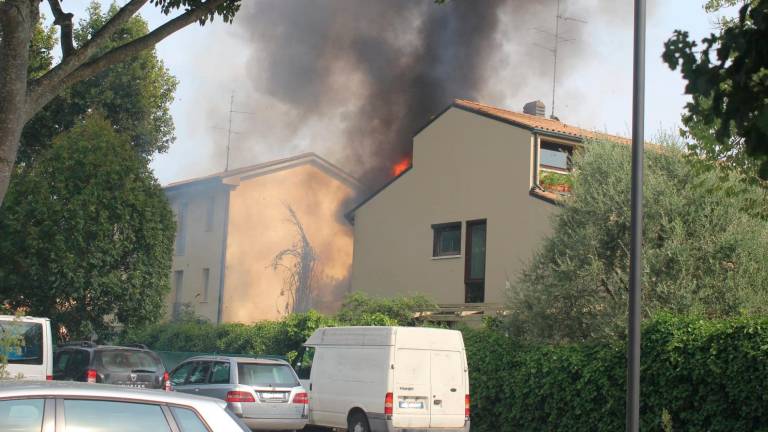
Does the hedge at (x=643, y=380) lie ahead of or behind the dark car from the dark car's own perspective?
behind

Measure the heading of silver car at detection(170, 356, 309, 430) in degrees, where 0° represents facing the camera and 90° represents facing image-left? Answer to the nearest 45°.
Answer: approximately 135°

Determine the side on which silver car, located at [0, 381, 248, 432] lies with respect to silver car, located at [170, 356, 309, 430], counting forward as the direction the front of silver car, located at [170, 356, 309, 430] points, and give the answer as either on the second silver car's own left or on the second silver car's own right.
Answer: on the second silver car's own left

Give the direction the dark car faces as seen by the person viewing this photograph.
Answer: facing away from the viewer and to the left of the viewer

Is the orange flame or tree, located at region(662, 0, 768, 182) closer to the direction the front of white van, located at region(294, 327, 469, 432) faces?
the orange flame

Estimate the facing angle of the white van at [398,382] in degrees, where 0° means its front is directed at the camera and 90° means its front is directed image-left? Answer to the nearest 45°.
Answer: approximately 135°

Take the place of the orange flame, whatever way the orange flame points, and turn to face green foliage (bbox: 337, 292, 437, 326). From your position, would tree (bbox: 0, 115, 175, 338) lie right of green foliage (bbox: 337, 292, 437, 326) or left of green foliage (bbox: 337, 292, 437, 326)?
right
